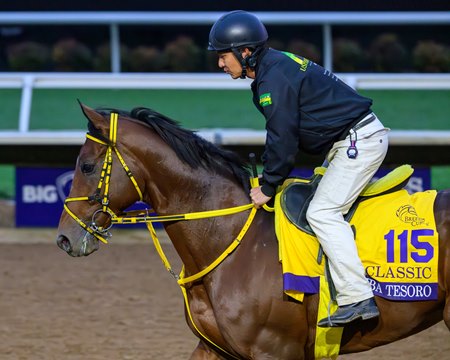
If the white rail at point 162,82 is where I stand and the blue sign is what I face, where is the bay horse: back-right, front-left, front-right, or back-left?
front-left

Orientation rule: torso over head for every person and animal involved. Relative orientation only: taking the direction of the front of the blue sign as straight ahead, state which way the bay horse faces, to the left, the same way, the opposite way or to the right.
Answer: to the right

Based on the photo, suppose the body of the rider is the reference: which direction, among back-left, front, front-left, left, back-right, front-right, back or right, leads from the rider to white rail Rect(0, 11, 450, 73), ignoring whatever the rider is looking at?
right

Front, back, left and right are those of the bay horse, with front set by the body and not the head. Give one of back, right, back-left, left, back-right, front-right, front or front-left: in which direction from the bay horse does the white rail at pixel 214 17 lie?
right

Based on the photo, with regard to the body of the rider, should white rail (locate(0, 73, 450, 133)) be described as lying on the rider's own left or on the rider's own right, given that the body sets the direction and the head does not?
on the rider's own right

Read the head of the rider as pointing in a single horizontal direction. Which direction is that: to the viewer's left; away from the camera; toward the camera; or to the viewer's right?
to the viewer's left

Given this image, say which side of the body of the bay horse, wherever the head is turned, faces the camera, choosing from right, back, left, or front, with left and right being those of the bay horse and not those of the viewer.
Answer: left

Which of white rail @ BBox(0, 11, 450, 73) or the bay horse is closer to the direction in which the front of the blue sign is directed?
the bay horse

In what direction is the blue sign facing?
toward the camera

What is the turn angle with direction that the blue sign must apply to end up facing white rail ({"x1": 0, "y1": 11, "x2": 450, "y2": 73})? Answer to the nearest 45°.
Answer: approximately 135° to its left

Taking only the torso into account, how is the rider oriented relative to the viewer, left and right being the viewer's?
facing to the left of the viewer

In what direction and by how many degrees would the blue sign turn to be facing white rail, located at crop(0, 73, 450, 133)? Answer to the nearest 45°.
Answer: approximately 135° to its left

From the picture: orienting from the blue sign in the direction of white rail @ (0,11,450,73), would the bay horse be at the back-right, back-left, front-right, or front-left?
back-right

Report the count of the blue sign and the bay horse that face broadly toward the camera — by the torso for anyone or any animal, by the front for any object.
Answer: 1
